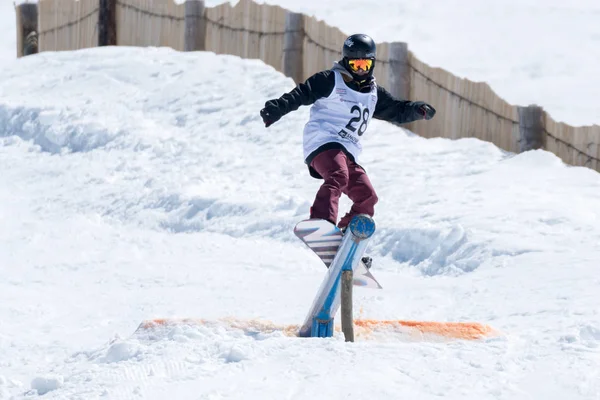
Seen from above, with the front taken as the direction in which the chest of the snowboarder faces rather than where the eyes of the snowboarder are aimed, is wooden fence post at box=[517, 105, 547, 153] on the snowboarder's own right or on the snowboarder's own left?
on the snowboarder's own left

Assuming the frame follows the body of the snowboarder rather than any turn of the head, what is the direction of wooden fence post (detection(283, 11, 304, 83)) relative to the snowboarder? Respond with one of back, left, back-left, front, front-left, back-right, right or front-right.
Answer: back-left

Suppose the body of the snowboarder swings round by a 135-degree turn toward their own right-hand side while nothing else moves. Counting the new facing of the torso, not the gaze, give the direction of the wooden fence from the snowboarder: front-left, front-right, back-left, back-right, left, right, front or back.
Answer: right

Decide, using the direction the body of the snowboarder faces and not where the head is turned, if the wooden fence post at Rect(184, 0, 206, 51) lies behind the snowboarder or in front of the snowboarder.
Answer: behind

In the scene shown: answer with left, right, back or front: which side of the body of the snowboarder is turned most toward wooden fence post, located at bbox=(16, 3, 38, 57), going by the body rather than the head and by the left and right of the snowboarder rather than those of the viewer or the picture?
back

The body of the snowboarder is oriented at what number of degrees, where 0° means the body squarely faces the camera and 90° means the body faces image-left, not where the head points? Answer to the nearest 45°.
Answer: approximately 315°

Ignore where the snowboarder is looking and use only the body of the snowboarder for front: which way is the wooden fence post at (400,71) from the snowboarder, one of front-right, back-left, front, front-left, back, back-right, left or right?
back-left
